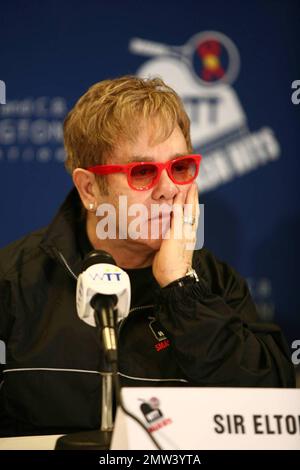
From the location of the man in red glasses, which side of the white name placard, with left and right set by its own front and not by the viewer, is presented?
back

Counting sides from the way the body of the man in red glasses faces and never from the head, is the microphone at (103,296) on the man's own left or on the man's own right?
on the man's own right

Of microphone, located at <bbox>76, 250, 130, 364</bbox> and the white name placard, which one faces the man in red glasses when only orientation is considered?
the microphone

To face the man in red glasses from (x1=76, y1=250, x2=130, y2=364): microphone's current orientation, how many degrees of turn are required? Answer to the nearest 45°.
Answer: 0° — it already faces them

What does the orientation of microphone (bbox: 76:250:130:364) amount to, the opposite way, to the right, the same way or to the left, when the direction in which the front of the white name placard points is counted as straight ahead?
the opposite way

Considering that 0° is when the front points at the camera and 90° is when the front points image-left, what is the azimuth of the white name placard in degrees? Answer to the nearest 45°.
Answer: approximately 0°

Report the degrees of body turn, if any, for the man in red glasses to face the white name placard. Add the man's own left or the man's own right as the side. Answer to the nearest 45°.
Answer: approximately 45° to the man's own right

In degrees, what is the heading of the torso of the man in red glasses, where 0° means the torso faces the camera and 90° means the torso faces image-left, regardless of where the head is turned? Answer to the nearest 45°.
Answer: approximately 315°

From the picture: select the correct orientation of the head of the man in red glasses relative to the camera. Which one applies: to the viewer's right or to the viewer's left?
to the viewer's right

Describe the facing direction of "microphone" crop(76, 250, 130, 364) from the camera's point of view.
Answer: facing away from the viewer

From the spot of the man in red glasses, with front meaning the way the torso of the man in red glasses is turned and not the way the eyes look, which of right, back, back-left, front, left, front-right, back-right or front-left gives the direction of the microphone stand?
front-right
